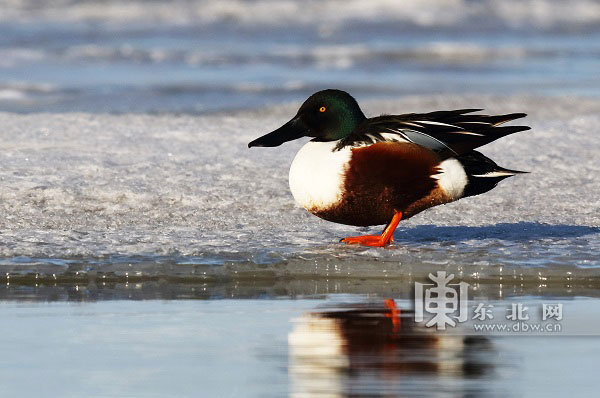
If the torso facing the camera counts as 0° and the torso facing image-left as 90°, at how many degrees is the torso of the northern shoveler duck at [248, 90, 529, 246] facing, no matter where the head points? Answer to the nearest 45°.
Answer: approximately 90°
